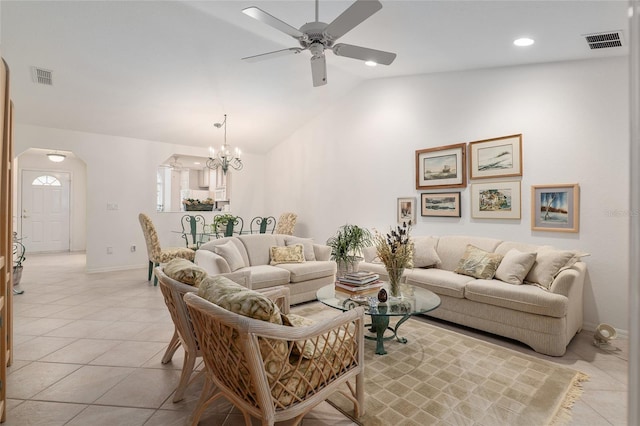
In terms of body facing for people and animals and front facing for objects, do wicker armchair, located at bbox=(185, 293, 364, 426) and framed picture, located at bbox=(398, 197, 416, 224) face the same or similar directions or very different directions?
very different directions

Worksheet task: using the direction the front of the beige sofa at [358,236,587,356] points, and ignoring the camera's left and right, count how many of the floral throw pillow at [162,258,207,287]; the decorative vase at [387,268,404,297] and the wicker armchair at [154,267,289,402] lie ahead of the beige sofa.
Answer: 3

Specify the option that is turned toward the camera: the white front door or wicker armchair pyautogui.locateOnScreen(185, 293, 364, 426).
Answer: the white front door

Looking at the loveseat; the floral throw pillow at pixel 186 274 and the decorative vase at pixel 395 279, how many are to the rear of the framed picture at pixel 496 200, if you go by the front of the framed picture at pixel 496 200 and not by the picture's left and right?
0

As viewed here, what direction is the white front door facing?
toward the camera

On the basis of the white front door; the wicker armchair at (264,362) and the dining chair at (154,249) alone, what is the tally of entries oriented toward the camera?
1

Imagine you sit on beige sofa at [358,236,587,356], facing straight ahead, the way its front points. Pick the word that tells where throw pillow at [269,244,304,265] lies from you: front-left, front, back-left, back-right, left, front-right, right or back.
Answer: front-right

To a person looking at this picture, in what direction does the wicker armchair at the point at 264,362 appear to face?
facing away from the viewer and to the right of the viewer

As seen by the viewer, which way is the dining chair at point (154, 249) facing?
to the viewer's right

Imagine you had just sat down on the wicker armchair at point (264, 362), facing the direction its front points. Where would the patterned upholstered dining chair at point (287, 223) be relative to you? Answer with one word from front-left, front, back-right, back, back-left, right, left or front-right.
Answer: front-left

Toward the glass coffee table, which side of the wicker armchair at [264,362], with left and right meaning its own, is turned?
front

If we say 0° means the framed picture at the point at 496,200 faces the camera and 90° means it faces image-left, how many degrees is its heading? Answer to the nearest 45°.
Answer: approximately 45°

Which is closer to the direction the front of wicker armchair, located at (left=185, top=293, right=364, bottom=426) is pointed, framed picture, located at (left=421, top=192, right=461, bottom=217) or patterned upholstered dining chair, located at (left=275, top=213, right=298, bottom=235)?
the framed picture

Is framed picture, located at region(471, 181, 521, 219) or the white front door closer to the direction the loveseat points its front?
the framed picture

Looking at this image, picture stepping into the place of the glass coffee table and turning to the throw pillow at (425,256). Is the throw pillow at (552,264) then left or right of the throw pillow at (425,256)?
right

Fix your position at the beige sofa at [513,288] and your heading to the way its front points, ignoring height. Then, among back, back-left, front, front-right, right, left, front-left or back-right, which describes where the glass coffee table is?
front

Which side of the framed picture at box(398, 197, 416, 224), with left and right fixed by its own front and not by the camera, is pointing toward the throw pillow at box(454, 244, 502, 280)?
left

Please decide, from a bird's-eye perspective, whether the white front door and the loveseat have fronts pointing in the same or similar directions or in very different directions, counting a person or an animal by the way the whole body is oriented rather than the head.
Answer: same or similar directions

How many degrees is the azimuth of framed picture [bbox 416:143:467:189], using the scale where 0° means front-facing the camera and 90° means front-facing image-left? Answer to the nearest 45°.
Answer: approximately 45°

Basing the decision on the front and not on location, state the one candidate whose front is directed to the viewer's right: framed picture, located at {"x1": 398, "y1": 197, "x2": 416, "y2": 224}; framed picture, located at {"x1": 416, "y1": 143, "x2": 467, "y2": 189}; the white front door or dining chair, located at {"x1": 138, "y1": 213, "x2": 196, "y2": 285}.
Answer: the dining chair
